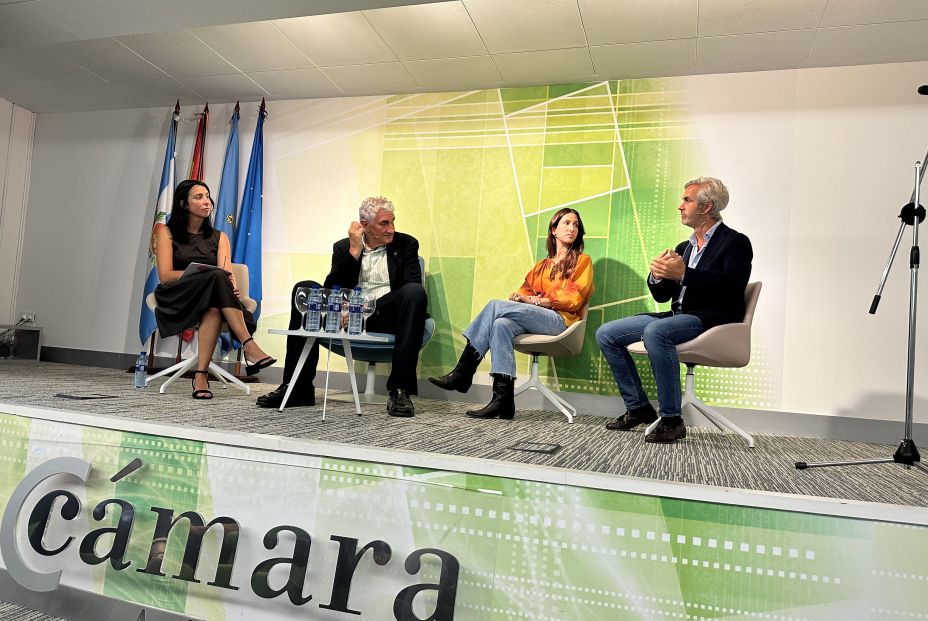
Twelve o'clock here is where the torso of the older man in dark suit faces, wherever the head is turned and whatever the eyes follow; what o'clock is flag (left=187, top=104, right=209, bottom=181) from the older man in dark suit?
The flag is roughly at 5 o'clock from the older man in dark suit.

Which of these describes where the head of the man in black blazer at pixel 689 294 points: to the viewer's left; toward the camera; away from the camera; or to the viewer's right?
to the viewer's left

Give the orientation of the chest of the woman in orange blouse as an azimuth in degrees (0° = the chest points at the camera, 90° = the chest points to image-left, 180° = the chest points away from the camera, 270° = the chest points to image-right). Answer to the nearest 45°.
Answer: approximately 45°

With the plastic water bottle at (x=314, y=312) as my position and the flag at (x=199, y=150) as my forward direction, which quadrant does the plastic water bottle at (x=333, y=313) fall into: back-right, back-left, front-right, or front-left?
back-right

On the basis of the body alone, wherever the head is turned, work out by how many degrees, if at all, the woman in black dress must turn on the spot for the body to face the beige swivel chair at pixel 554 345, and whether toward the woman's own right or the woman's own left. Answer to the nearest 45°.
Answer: approximately 45° to the woman's own left

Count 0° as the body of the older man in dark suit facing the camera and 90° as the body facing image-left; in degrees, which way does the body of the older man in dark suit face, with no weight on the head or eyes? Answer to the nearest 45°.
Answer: approximately 0°

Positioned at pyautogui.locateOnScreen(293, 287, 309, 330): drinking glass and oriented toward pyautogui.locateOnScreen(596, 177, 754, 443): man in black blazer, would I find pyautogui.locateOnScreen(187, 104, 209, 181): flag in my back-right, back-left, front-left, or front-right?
back-left

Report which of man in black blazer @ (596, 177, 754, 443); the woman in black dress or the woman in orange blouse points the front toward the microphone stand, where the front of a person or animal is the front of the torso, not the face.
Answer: the woman in black dress

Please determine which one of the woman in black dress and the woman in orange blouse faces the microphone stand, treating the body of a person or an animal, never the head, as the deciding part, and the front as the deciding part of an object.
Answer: the woman in black dress

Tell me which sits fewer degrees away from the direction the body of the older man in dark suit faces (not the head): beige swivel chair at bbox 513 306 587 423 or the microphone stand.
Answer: the microphone stand

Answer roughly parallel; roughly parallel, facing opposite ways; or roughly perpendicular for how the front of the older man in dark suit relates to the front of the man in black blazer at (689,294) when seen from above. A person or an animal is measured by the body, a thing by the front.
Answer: roughly perpendicular

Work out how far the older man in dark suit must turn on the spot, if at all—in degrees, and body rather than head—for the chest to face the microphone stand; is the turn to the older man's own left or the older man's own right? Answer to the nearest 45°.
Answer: approximately 45° to the older man's own left
